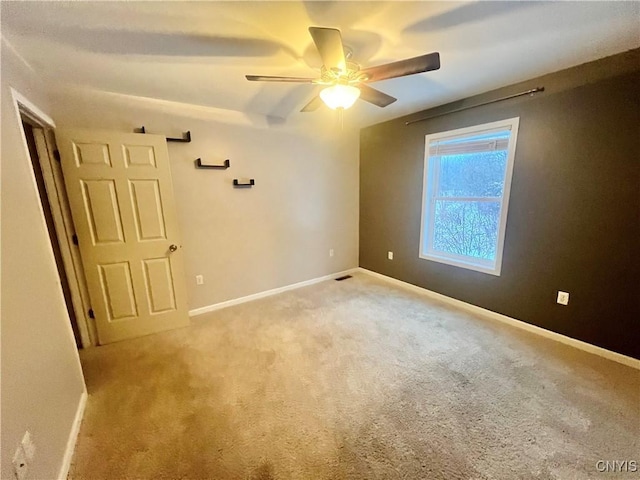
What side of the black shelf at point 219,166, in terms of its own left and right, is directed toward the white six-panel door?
right

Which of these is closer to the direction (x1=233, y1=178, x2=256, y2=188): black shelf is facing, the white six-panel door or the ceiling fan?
the ceiling fan

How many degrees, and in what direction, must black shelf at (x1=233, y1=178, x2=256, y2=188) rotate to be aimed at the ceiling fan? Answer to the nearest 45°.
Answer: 0° — it already faces it

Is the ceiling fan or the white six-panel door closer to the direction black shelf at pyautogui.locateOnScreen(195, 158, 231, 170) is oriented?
the ceiling fan

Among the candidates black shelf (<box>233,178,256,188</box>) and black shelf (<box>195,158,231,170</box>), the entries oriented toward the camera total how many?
2

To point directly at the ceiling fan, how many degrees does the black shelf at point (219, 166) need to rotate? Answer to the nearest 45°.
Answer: approximately 45° to its left

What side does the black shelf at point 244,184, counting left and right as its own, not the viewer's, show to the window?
left

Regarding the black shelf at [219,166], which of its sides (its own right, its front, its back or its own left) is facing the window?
left

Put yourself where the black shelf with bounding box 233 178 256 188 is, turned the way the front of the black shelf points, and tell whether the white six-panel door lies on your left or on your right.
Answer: on your right

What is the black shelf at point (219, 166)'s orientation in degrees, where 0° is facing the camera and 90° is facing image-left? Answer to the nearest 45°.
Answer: approximately 0°
